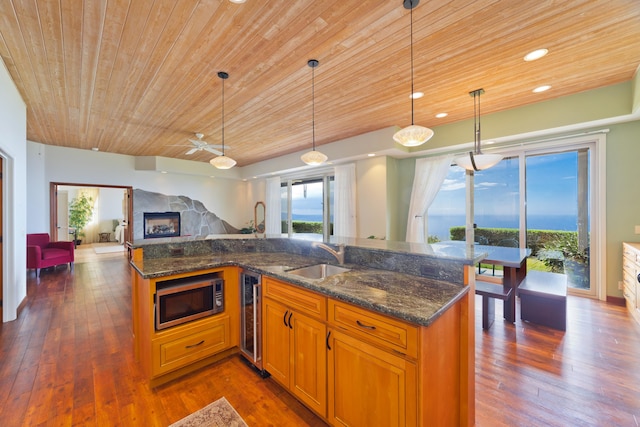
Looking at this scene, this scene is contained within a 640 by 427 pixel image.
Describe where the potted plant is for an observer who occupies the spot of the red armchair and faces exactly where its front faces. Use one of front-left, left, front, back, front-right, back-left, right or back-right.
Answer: back-left

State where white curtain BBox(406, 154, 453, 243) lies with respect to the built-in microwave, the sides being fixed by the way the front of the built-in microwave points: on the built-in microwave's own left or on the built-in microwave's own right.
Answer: on the built-in microwave's own left

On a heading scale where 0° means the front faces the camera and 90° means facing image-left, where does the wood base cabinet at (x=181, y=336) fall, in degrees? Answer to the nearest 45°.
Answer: approximately 315°

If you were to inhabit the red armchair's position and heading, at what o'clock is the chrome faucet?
The chrome faucet is roughly at 1 o'clock from the red armchair.

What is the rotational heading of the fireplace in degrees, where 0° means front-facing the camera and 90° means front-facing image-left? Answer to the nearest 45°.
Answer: approximately 0°

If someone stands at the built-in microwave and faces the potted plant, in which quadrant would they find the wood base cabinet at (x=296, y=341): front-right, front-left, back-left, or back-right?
back-right
